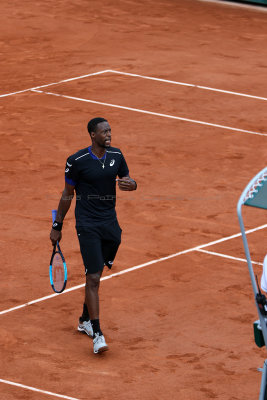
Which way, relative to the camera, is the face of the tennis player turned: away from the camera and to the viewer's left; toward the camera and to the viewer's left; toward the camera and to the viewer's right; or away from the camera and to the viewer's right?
toward the camera and to the viewer's right

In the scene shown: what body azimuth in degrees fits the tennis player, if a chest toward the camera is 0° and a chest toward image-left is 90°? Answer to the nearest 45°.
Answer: approximately 315°
